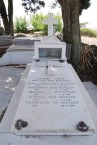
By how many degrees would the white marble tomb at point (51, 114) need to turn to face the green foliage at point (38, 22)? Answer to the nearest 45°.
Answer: approximately 180°

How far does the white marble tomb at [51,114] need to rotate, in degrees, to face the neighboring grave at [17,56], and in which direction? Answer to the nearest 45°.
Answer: approximately 180°

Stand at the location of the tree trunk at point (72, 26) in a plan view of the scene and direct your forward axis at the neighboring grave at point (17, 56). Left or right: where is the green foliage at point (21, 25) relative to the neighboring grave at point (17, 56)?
right

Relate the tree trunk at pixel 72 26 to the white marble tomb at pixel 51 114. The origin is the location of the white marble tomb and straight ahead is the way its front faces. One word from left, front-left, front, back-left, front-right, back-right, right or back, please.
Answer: back

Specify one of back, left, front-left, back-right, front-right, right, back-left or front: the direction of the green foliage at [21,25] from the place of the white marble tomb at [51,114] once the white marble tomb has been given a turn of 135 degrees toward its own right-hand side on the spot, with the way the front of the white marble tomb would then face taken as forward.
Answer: front-right

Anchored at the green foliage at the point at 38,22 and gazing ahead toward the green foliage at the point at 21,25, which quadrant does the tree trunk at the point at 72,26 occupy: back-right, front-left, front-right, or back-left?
back-left

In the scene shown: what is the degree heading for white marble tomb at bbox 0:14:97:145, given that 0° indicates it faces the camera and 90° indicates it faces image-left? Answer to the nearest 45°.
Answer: approximately 0°

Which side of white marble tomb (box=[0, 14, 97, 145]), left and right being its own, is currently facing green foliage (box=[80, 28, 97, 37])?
back

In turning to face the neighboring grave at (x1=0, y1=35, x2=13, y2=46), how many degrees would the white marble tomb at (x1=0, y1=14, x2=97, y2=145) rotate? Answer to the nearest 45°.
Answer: approximately 180°
